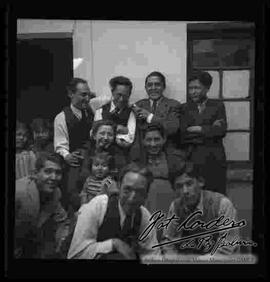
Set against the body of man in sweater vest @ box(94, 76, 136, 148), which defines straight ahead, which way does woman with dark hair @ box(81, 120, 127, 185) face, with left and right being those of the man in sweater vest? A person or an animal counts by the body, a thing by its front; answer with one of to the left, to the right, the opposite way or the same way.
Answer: the same way

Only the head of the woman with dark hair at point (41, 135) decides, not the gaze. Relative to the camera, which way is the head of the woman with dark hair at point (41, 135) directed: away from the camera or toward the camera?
toward the camera

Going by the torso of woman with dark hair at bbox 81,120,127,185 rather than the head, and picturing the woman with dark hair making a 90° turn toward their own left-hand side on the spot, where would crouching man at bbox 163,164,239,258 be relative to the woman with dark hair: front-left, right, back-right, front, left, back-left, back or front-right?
front

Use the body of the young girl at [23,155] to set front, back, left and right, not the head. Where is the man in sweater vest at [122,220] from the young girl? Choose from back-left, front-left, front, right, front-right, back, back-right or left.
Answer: left

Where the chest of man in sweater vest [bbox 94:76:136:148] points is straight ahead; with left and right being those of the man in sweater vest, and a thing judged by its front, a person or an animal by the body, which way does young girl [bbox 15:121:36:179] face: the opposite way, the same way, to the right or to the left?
the same way

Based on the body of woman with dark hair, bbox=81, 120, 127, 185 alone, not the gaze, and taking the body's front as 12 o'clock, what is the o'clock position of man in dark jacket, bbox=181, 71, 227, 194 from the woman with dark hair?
The man in dark jacket is roughly at 9 o'clock from the woman with dark hair.

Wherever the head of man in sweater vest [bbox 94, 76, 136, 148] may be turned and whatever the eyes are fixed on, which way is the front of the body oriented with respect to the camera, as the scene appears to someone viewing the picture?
toward the camera

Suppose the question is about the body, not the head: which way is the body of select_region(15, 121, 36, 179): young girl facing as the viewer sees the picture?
toward the camera

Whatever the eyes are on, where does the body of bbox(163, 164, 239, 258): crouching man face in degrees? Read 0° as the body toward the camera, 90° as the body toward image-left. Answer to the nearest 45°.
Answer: approximately 45°

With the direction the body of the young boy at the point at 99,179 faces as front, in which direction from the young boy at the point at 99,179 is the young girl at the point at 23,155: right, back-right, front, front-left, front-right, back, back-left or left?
right

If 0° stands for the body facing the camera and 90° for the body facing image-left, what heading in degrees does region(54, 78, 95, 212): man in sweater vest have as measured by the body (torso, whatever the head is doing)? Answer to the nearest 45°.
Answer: approximately 315°

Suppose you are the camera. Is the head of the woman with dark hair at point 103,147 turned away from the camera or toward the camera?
toward the camera
